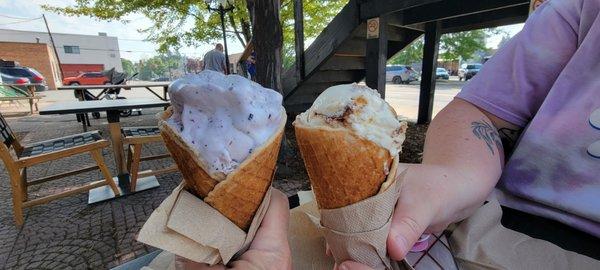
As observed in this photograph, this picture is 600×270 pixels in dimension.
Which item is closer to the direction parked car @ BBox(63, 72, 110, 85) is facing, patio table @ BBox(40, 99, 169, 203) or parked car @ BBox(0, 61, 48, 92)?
the parked car

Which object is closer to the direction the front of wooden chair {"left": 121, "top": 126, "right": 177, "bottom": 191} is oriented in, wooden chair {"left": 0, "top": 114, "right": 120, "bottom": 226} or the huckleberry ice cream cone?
the wooden chair {"left": 0, "top": 114, "right": 120, "bottom": 226}

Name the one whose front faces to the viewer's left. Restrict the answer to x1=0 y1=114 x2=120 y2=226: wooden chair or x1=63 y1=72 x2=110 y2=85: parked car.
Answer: the parked car

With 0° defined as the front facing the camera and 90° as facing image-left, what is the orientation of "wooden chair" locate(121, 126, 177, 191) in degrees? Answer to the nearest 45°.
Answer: approximately 90°

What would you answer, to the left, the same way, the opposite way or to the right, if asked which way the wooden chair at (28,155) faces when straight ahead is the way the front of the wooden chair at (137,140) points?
the opposite way

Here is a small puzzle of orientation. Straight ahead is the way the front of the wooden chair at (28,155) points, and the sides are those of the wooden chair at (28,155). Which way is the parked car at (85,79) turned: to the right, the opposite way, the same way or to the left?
the opposite way

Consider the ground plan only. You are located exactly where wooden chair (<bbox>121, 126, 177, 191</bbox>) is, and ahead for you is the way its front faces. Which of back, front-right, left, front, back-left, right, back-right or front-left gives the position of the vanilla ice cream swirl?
left

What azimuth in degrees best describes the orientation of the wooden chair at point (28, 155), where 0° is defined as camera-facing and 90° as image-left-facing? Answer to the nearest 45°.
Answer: approximately 270°

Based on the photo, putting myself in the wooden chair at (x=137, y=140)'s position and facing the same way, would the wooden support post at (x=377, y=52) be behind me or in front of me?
behind

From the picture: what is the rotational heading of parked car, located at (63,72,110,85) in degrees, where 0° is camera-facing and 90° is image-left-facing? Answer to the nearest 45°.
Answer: approximately 90°

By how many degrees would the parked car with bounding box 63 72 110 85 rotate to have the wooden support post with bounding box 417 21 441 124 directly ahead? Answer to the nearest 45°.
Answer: approximately 90° to its left

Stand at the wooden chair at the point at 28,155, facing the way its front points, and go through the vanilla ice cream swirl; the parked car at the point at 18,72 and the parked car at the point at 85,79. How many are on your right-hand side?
1

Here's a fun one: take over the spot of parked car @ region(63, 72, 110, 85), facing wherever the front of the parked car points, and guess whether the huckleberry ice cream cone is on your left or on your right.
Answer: on your left
